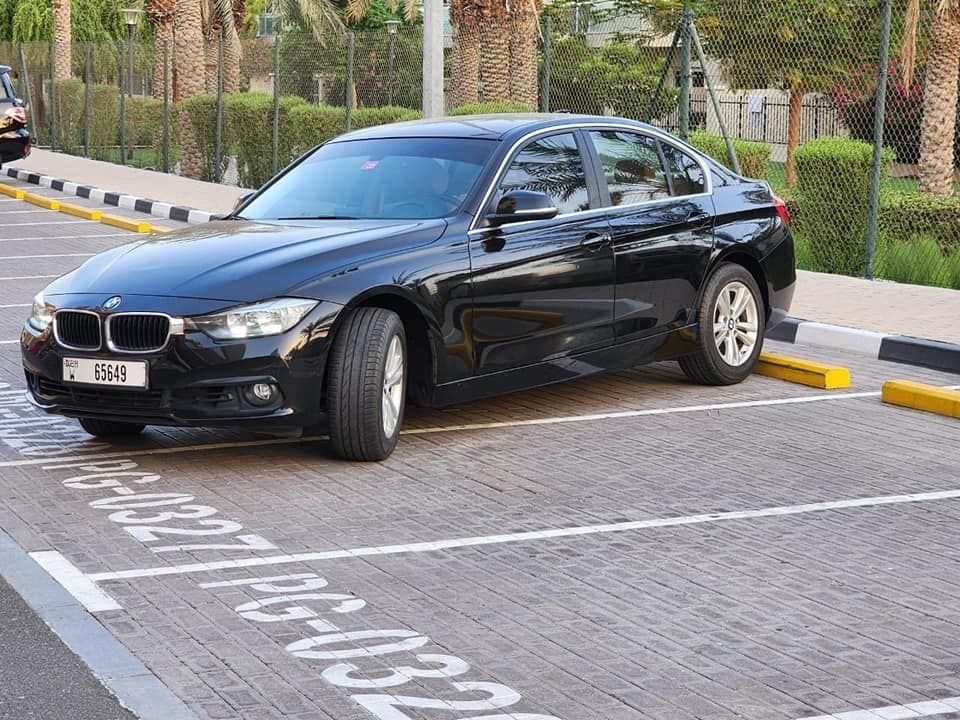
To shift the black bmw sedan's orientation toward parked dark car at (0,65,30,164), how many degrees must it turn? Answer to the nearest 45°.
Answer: approximately 135° to its right

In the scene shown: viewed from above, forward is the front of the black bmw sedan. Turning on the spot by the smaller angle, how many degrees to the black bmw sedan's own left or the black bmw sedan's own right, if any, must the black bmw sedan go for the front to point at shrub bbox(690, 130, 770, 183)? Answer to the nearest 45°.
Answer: approximately 135° to the black bmw sedan's own right

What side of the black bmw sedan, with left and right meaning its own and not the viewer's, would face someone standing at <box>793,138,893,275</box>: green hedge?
back

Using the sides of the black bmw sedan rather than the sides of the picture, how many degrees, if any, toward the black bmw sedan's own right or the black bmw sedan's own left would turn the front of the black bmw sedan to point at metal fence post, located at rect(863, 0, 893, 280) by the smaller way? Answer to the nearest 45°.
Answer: approximately 180°

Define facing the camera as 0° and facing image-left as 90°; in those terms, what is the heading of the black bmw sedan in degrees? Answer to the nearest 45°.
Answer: approximately 45°

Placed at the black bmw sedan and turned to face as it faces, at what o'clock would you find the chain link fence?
The chain link fence is roughly at 5 o'clock from the black bmw sedan.

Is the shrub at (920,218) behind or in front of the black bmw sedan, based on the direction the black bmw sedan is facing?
behind

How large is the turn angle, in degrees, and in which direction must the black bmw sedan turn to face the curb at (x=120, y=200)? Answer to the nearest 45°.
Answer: approximately 135° to its right

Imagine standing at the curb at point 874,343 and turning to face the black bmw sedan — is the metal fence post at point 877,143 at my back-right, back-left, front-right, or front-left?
back-right

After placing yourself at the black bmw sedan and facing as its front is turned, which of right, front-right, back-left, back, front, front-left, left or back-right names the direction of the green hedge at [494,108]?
back-right
